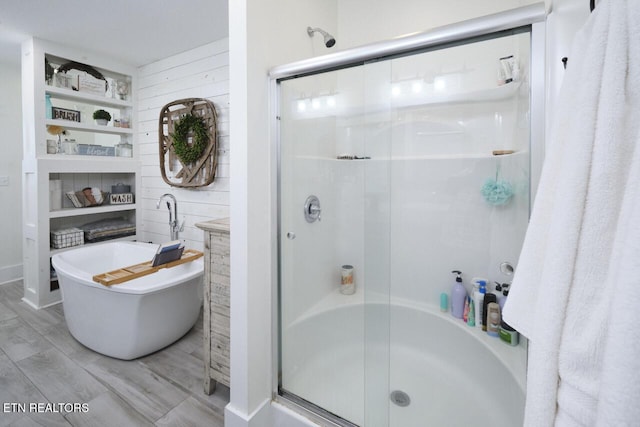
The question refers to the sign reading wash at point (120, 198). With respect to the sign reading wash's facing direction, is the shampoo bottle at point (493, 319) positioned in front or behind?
in front

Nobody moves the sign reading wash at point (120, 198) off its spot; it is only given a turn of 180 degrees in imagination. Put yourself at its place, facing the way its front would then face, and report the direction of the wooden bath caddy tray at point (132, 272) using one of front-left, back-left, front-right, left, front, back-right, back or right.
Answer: back

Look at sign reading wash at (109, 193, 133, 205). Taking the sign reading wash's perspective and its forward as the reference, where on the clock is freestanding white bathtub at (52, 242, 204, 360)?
The freestanding white bathtub is roughly at 12 o'clock from the sign reading wash.

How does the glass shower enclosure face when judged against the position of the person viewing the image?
facing the viewer and to the left of the viewer

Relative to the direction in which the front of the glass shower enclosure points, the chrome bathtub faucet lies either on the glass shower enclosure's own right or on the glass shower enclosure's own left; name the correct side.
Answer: on the glass shower enclosure's own right

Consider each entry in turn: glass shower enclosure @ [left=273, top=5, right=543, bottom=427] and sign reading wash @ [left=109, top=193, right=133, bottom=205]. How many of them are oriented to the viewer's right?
0

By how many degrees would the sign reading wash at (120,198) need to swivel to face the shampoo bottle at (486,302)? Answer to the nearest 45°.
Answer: approximately 45° to its left

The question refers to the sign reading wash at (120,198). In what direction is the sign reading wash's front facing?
toward the camera

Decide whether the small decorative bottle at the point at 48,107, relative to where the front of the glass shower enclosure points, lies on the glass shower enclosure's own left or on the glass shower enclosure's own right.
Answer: on the glass shower enclosure's own right

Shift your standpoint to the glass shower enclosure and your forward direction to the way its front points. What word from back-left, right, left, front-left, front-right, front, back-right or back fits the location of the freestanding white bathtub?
front-right

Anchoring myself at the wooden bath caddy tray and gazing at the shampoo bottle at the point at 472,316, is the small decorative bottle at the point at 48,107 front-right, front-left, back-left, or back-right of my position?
back-left
